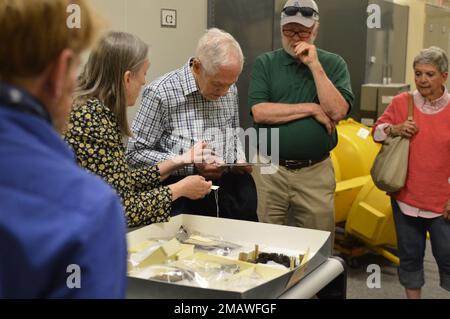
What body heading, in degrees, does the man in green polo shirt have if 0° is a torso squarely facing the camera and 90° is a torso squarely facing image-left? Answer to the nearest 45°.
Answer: approximately 0°

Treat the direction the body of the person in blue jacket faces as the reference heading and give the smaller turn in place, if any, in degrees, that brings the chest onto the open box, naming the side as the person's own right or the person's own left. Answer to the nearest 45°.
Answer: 0° — they already face it

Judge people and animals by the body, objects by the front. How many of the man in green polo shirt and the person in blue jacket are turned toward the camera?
1

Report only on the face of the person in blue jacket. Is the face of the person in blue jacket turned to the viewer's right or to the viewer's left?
to the viewer's right

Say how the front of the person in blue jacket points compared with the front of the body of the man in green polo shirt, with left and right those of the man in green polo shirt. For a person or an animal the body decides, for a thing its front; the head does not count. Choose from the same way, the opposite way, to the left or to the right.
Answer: the opposite way

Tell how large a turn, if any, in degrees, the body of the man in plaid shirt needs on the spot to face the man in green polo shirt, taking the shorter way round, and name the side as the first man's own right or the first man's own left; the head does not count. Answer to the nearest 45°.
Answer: approximately 90° to the first man's own left

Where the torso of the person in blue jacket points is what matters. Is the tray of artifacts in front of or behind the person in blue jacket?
in front

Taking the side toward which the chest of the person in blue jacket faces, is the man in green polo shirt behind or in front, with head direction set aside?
in front
